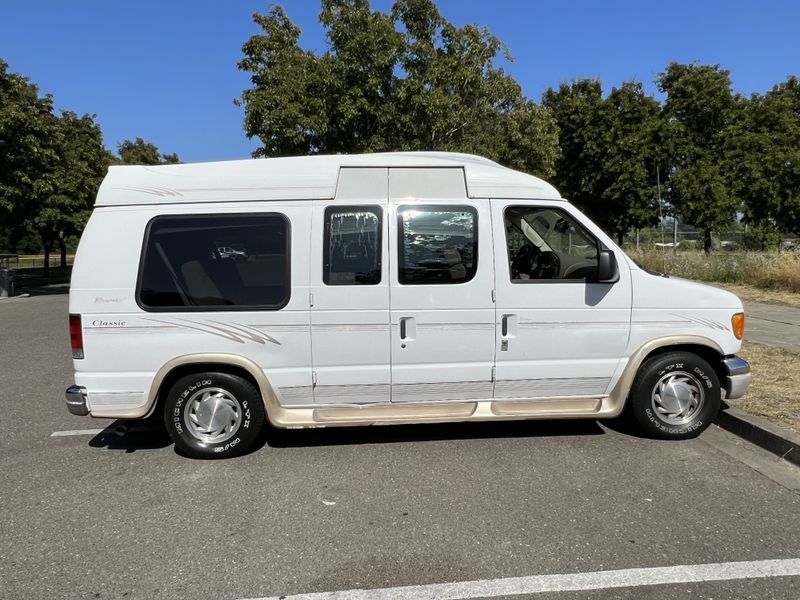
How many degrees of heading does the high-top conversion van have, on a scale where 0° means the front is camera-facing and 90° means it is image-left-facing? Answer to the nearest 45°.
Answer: approximately 270°

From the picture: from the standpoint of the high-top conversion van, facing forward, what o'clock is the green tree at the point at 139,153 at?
The green tree is roughly at 8 o'clock from the high-top conversion van.

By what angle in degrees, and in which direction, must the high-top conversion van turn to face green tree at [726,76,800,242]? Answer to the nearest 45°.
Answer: approximately 45° to its left

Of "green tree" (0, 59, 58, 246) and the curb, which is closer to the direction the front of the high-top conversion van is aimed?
the curb

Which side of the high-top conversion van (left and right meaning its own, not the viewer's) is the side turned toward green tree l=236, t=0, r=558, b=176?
left

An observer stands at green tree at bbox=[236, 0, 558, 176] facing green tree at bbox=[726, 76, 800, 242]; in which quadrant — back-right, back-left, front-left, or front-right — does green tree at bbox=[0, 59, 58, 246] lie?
back-left

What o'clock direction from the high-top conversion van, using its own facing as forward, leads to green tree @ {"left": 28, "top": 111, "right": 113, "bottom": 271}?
The green tree is roughly at 8 o'clock from the high-top conversion van.

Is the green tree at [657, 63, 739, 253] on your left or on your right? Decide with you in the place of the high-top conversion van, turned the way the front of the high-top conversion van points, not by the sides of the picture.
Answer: on your left

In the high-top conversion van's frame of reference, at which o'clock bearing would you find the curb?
The curb is roughly at 12 o'clock from the high-top conversion van.

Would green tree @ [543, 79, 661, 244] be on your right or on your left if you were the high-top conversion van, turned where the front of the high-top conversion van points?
on your left
